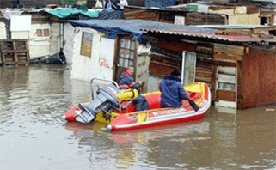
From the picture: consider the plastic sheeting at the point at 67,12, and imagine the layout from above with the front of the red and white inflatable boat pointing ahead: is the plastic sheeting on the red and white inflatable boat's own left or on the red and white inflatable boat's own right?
on the red and white inflatable boat's own left

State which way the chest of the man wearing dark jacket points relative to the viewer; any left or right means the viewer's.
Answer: facing away from the viewer and to the right of the viewer

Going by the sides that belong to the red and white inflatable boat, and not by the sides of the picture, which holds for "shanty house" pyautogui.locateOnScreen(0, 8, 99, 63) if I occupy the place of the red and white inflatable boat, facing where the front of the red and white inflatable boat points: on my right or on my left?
on my left

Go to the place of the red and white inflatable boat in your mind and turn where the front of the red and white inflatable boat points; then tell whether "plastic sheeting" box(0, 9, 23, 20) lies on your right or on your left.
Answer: on your left

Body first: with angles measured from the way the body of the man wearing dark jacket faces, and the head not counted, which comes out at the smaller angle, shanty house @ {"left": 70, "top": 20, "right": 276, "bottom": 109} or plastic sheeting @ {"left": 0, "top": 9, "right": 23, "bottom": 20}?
the shanty house

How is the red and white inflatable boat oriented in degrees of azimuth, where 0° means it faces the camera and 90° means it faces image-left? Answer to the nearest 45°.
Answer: approximately 225°
